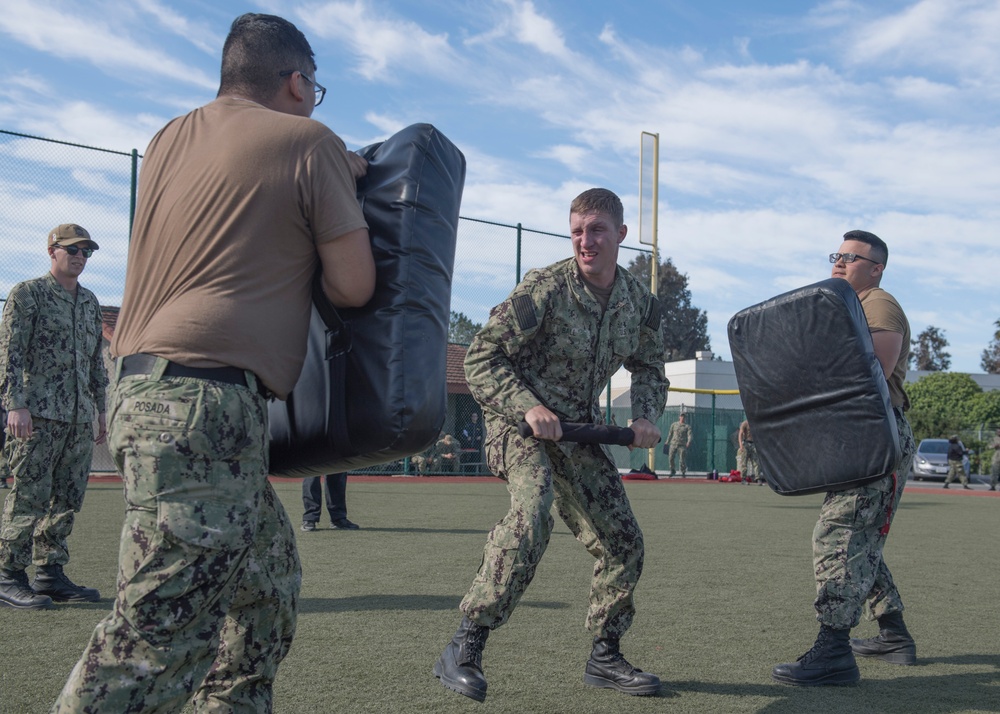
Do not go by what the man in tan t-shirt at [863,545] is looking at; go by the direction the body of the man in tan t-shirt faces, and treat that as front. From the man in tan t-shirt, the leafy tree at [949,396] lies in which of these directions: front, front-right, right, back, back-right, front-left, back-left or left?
right

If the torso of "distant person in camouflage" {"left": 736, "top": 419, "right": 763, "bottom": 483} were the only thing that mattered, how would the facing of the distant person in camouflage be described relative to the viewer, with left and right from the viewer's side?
facing the viewer

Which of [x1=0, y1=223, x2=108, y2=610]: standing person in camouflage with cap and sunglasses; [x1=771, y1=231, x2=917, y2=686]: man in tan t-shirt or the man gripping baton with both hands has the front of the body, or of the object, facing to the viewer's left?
the man in tan t-shirt

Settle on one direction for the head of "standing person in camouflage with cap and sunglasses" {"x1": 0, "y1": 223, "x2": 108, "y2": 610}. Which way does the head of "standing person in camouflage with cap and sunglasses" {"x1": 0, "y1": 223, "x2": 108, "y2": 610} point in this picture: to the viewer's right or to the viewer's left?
to the viewer's right

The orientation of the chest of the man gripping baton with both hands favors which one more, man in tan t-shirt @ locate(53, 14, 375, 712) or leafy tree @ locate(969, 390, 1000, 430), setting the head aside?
the man in tan t-shirt

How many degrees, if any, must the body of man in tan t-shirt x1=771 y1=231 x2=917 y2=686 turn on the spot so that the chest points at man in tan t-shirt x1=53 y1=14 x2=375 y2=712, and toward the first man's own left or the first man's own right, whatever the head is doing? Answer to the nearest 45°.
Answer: approximately 45° to the first man's own left

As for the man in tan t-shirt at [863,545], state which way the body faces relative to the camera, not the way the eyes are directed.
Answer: to the viewer's left

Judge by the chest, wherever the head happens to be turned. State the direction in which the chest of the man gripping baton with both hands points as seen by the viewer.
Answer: toward the camera

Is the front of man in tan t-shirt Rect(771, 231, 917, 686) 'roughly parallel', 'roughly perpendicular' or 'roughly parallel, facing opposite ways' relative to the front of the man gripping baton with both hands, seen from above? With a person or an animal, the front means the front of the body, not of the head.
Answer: roughly perpendicular

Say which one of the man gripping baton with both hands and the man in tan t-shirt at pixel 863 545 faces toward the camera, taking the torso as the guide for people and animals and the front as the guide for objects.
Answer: the man gripping baton with both hands

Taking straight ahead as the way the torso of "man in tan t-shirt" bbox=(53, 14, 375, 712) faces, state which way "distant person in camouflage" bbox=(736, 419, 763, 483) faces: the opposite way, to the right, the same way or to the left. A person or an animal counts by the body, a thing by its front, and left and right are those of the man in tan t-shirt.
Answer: the opposite way

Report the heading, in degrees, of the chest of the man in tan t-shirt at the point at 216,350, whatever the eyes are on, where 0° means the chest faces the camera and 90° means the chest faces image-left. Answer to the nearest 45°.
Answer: approximately 225°

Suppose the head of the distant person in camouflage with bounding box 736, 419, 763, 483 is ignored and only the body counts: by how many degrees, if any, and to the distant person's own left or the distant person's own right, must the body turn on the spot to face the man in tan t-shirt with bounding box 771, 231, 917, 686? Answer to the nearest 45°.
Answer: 0° — they already face them

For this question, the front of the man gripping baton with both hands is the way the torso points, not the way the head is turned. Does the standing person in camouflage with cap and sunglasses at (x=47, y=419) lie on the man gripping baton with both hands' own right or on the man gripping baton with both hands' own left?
on the man gripping baton with both hands' own right

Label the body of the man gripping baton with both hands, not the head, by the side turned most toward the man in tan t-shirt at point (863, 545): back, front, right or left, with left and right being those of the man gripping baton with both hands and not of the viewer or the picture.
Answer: left

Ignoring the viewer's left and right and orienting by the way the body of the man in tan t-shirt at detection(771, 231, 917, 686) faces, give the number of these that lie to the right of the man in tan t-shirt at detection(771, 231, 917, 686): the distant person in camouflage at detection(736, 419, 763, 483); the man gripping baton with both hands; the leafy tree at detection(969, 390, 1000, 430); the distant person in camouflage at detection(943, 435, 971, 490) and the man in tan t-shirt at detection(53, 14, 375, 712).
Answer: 3

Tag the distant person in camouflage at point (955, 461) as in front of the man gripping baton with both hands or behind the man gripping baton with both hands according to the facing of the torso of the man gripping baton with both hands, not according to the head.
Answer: behind

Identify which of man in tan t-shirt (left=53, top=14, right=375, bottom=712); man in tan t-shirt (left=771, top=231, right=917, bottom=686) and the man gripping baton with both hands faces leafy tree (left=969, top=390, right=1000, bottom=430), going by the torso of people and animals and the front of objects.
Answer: man in tan t-shirt (left=53, top=14, right=375, bottom=712)

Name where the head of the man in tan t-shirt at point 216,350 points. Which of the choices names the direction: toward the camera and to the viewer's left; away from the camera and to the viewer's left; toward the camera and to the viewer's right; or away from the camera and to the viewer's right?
away from the camera and to the viewer's right
